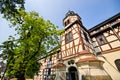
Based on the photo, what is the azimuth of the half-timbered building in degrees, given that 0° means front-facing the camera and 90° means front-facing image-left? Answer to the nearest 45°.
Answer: approximately 45°

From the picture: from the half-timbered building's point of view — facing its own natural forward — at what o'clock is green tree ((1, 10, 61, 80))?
The green tree is roughly at 1 o'clock from the half-timbered building.
